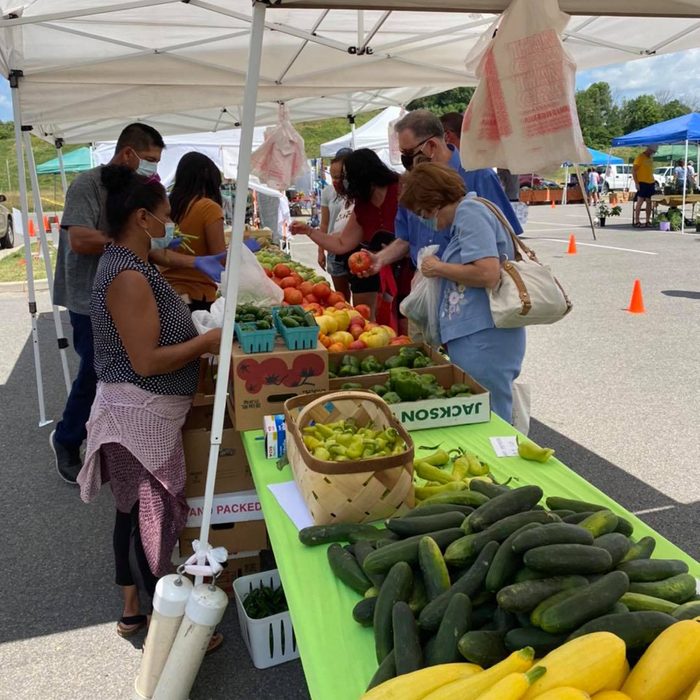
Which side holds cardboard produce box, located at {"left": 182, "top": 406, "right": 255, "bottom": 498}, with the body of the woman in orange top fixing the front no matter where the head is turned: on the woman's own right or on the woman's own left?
on the woman's own right

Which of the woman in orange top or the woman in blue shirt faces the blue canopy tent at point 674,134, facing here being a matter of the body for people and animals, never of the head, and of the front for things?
the woman in orange top

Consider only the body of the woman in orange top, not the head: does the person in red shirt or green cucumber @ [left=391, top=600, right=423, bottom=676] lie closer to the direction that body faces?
the person in red shirt

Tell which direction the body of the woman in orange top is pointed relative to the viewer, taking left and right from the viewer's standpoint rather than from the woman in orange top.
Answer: facing away from the viewer and to the right of the viewer

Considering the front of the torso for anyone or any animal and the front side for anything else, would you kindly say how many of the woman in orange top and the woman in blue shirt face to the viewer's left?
1

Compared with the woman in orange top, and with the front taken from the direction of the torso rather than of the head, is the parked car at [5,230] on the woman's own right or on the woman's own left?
on the woman's own left

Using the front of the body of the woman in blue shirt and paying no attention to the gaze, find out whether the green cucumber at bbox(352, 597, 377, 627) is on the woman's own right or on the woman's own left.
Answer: on the woman's own left

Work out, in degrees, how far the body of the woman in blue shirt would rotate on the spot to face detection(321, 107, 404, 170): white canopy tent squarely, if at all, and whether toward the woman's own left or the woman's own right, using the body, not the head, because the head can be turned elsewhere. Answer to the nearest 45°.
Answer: approximately 90° to the woman's own right

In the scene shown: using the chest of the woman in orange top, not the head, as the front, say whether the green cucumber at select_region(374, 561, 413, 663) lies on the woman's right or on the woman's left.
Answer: on the woman's right

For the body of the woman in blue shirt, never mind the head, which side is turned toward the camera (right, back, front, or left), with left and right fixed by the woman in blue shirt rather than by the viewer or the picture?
left

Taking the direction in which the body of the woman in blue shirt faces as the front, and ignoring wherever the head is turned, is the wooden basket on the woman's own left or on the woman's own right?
on the woman's own left
